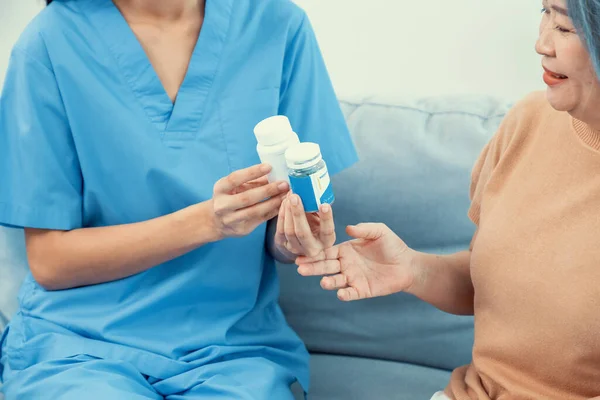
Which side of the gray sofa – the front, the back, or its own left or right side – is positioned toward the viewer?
front
